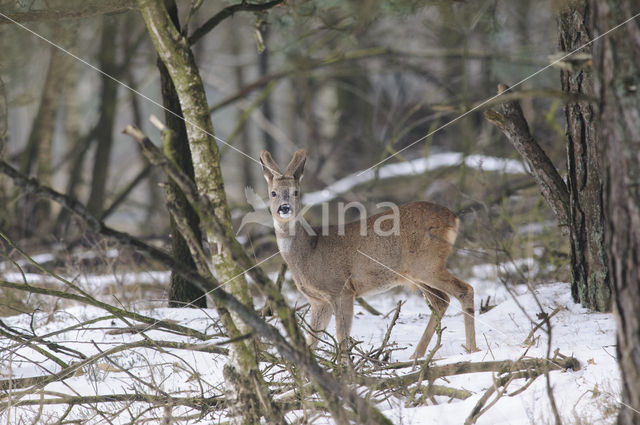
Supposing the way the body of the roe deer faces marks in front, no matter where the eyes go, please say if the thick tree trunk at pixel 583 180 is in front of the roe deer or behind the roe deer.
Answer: behind

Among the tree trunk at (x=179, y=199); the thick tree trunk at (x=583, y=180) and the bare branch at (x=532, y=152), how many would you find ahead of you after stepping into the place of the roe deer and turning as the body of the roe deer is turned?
1

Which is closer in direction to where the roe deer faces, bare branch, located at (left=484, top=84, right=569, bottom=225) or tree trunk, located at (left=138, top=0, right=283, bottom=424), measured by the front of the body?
the tree trunk

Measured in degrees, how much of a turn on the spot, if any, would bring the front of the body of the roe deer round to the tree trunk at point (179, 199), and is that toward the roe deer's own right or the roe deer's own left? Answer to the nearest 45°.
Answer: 0° — it already faces it

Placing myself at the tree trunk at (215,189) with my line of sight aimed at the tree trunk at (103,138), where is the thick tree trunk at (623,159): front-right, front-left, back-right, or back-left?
back-right

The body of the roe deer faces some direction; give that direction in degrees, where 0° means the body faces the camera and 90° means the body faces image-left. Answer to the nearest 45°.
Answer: approximately 90°

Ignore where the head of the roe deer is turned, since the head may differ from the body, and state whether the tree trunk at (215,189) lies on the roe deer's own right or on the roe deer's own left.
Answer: on the roe deer's own left

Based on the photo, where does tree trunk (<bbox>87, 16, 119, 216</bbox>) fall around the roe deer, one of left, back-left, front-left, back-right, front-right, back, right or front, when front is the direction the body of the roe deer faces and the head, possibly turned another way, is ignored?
front-right

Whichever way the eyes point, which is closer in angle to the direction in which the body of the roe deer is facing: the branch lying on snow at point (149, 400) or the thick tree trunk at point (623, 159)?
the branch lying on snow

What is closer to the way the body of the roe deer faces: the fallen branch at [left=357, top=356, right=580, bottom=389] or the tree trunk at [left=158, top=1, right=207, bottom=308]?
the tree trunk
